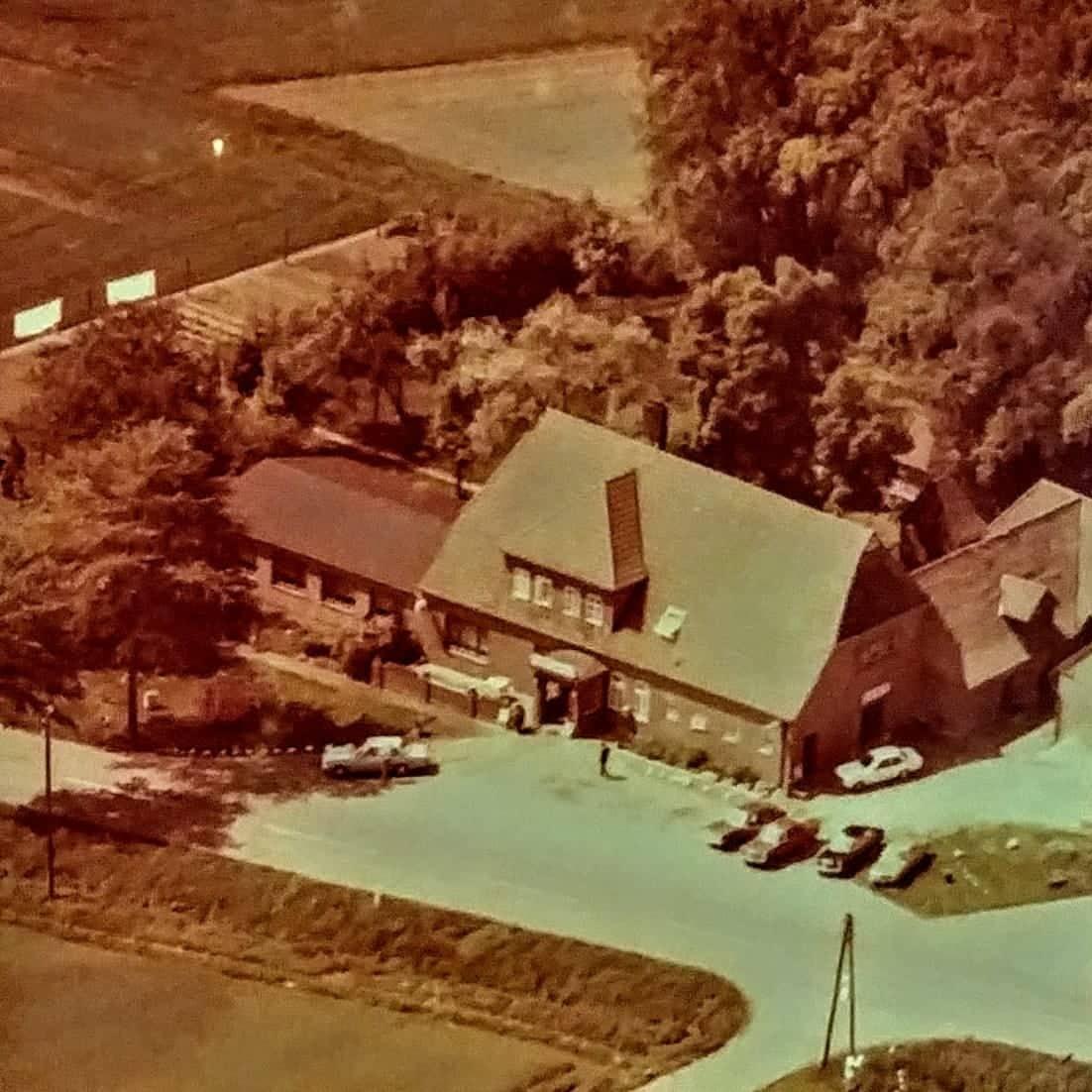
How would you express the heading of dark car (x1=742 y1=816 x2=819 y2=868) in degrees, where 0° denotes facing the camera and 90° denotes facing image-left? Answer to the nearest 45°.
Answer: approximately 45°

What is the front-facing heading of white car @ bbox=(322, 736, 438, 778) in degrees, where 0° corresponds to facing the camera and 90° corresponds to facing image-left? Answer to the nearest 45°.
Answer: approximately 90°
